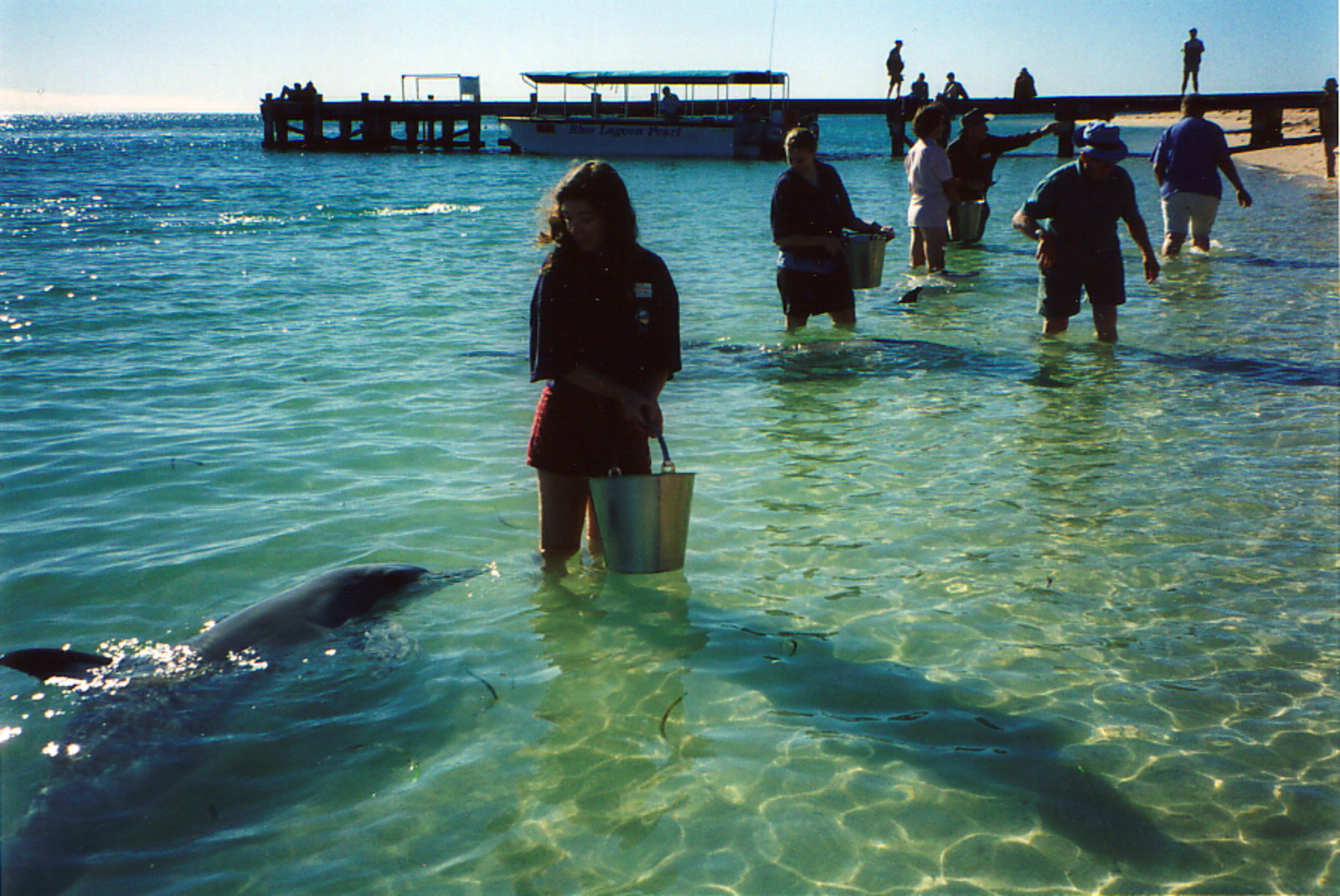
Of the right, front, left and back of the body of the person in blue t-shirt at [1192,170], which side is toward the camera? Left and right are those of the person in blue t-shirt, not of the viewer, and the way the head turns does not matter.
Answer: back

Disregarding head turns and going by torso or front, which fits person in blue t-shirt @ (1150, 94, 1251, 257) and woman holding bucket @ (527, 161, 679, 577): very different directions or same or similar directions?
very different directions

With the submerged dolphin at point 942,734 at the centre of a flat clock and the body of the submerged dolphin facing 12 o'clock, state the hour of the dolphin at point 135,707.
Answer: The dolphin is roughly at 10 o'clock from the submerged dolphin.

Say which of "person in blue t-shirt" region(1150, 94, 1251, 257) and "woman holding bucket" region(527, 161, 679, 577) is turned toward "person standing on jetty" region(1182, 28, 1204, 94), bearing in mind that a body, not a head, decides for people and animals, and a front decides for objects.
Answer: the person in blue t-shirt
